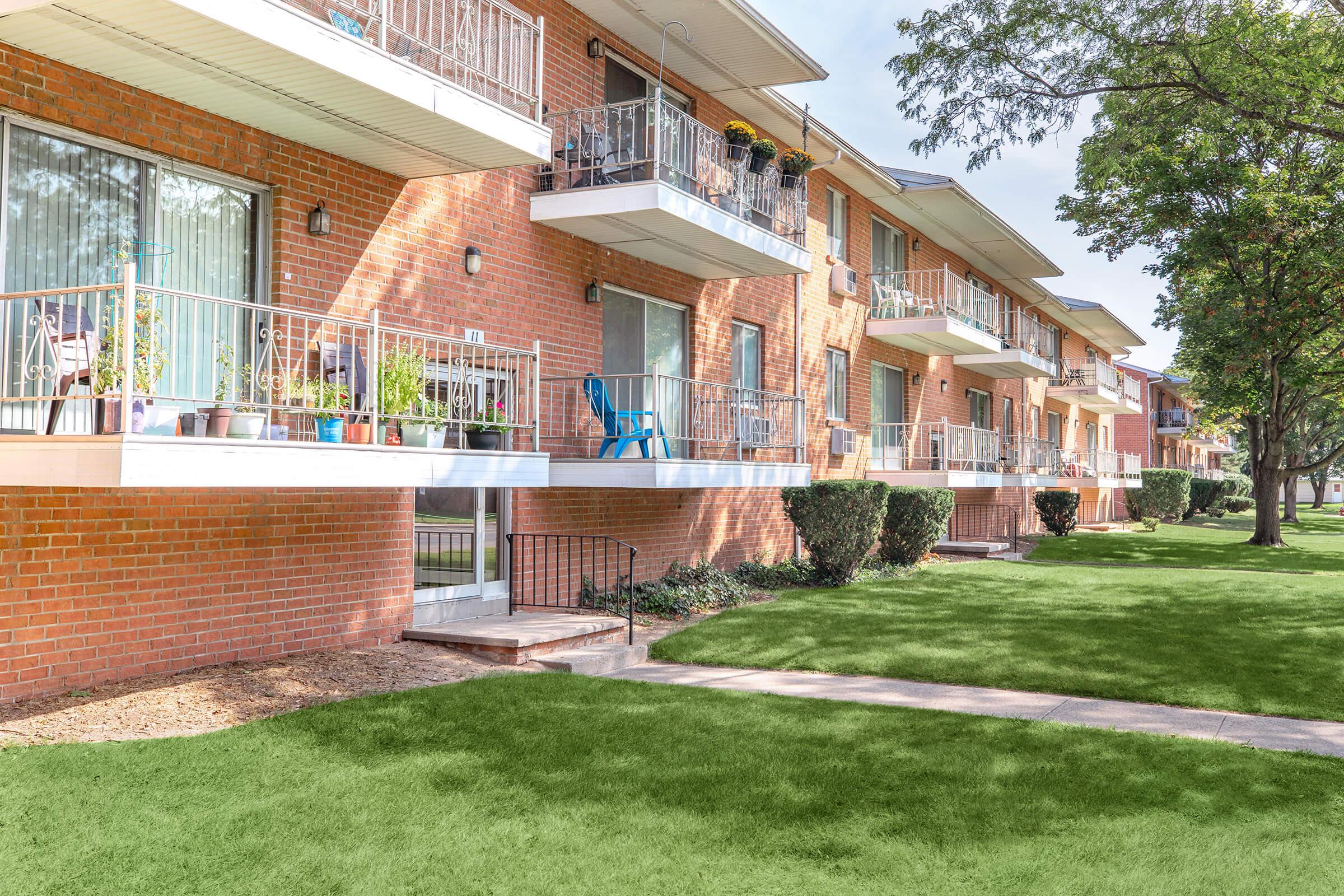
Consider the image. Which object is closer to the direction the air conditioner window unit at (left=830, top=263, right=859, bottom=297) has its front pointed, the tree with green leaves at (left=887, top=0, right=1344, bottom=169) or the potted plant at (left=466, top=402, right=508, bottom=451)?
the tree with green leaves

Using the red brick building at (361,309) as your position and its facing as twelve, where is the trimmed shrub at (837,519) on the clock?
The trimmed shrub is roughly at 9 o'clock from the red brick building.

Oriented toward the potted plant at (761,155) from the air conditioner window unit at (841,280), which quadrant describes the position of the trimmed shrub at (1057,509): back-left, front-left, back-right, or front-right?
back-left

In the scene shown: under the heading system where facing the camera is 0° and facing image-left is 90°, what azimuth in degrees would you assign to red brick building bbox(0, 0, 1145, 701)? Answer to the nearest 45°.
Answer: approximately 315°

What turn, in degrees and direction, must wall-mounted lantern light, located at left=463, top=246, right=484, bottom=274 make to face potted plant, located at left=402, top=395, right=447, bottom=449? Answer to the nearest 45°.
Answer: approximately 45° to its right

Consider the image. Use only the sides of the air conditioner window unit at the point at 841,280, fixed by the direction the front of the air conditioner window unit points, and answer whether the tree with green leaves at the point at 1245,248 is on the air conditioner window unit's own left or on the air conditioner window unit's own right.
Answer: on the air conditioner window unit's own left

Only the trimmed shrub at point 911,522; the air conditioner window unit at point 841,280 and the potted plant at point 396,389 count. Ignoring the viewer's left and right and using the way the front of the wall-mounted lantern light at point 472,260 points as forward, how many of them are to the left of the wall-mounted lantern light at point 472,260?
2

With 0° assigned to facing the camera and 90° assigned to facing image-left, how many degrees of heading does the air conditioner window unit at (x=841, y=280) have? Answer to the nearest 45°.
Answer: approximately 315°

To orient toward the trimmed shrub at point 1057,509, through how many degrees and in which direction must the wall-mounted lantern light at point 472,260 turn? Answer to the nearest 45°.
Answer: approximately 90° to its left
